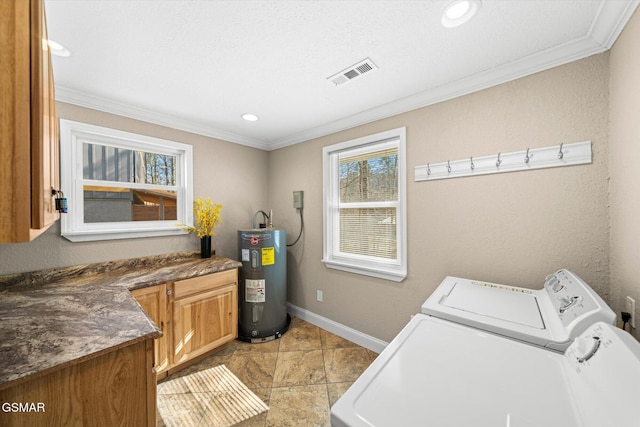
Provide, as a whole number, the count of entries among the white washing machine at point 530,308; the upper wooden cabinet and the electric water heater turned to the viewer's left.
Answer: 1

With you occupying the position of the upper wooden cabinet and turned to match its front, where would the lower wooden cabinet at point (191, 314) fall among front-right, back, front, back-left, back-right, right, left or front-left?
front-left

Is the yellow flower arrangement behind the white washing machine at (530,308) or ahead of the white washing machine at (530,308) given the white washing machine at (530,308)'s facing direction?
ahead

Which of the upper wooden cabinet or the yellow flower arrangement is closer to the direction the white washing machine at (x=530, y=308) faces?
the yellow flower arrangement

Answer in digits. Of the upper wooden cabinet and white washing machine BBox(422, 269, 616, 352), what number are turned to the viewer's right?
1

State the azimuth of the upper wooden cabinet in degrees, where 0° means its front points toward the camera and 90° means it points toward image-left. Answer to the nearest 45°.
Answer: approximately 270°

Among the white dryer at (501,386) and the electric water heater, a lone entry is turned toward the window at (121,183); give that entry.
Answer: the white dryer

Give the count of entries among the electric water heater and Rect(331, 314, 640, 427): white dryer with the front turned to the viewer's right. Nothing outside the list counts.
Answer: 0

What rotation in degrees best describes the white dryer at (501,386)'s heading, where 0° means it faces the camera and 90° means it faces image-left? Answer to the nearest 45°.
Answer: approximately 90°

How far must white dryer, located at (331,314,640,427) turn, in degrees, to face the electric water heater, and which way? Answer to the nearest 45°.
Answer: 0° — it already faces it

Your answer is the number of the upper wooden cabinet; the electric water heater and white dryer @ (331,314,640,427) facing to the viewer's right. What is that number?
1

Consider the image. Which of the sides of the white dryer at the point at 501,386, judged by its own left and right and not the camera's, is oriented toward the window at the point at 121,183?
front

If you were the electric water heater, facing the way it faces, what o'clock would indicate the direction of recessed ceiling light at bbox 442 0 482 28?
The recessed ceiling light is roughly at 11 o'clock from the electric water heater.

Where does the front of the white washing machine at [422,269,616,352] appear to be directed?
to the viewer's left
